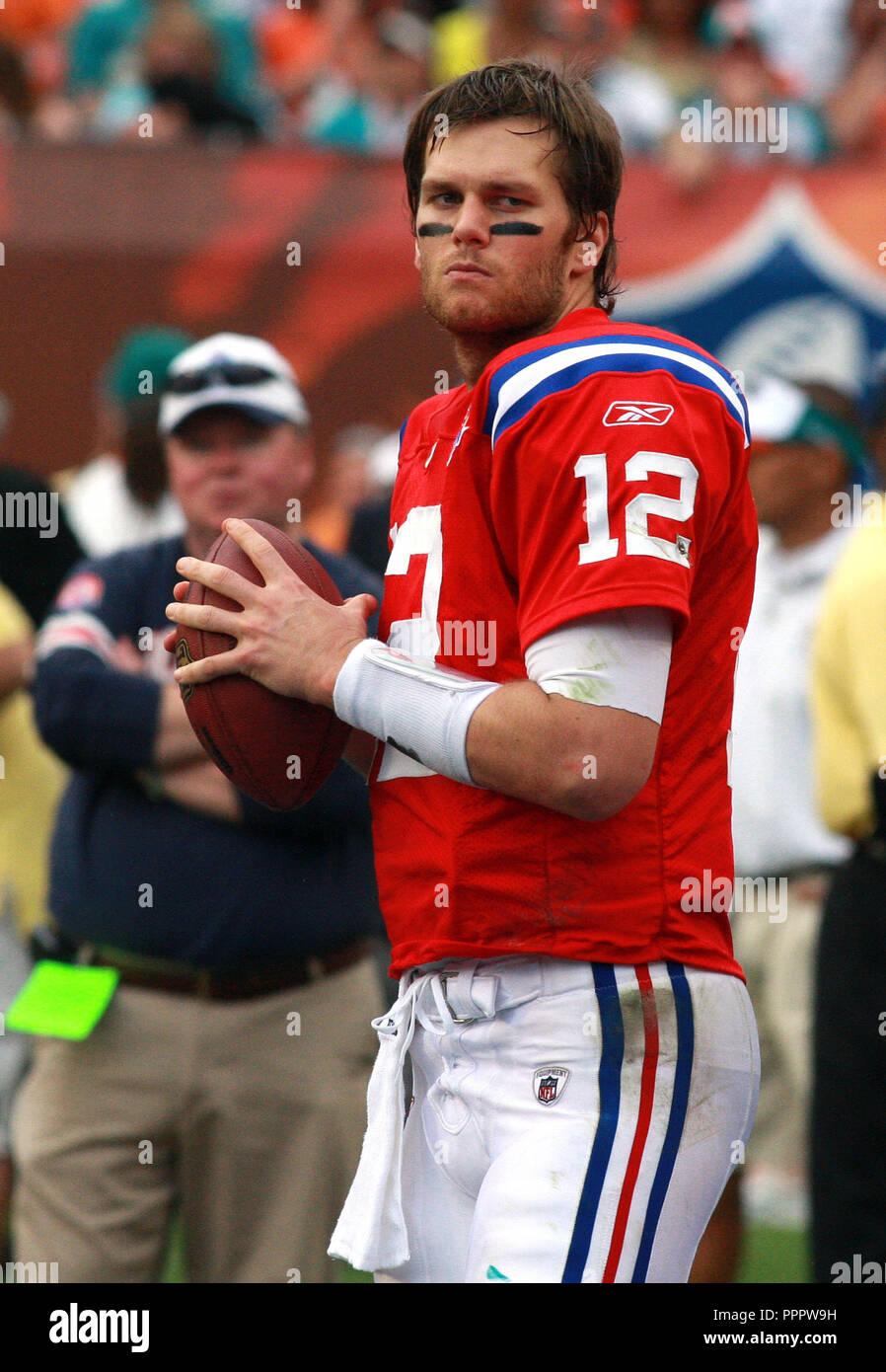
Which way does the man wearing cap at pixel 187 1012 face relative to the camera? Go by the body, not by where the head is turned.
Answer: toward the camera

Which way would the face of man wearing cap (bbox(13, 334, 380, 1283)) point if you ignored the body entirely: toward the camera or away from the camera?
toward the camera

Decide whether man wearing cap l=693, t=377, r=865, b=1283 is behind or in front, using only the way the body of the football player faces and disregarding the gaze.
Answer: behind

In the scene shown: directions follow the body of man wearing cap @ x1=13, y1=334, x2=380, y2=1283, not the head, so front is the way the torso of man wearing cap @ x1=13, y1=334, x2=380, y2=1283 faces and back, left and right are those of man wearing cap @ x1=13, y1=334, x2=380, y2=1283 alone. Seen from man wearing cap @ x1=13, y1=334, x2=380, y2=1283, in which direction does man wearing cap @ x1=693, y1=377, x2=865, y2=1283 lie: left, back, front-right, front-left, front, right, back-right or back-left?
back-left

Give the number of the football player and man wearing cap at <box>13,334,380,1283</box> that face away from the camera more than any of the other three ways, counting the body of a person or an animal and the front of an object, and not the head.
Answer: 0

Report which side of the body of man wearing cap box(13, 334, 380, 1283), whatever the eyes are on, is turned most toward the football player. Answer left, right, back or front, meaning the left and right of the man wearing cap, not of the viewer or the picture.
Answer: front

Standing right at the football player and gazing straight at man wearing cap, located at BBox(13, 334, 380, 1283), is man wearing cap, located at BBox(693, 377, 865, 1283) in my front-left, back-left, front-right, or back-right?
front-right

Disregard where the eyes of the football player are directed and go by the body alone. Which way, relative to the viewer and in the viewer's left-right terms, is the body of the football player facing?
facing the viewer and to the left of the viewer
